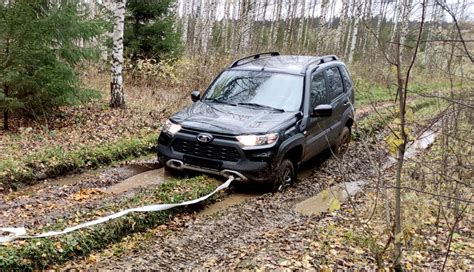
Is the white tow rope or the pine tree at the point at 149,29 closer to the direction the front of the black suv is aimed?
the white tow rope

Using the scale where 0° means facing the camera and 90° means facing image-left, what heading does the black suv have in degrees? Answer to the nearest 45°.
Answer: approximately 45°

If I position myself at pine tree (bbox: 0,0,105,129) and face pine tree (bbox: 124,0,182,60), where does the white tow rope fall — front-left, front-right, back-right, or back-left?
back-right

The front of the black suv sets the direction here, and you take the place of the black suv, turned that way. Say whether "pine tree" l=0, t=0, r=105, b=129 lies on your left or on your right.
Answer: on your right

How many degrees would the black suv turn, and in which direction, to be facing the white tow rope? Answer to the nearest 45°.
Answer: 0° — it already faces it
